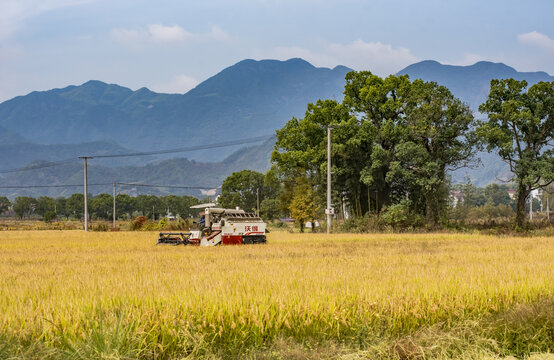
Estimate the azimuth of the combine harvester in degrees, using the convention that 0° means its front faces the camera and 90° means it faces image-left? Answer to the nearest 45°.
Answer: approximately 90°

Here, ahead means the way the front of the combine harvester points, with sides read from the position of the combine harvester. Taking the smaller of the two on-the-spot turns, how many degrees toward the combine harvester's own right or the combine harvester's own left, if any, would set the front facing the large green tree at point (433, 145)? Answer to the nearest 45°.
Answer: approximately 135° to the combine harvester's own right

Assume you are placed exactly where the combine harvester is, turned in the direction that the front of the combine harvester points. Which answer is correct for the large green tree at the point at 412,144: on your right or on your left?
on your right

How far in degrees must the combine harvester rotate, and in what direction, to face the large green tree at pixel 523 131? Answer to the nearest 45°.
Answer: approximately 135° to its right

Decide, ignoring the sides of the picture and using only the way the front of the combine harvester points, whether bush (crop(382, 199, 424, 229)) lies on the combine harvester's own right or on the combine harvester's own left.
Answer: on the combine harvester's own right
